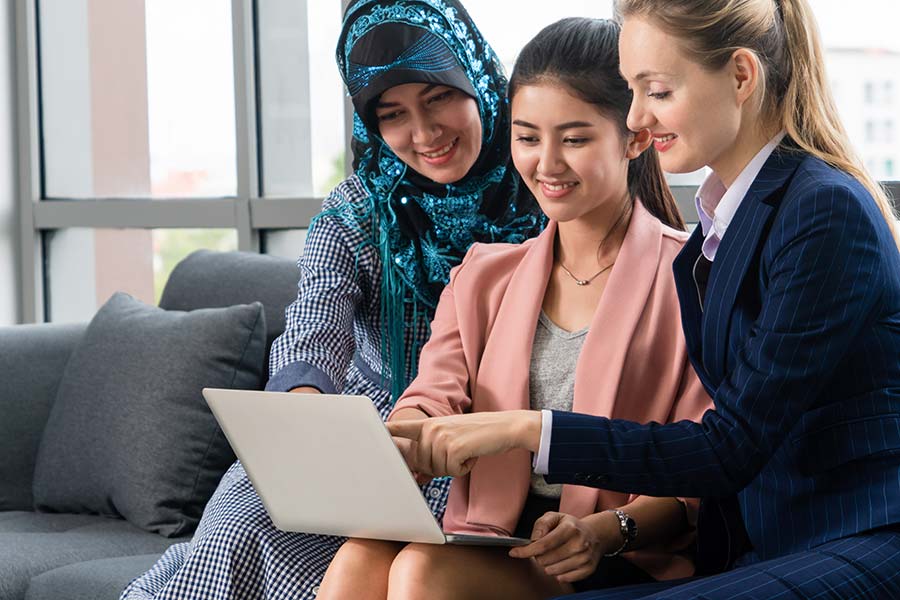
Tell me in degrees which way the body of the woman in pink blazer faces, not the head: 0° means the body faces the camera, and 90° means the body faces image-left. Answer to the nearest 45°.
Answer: approximately 45°

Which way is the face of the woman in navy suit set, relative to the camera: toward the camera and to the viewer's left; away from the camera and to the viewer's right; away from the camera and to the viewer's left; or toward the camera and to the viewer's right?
toward the camera and to the viewer's left

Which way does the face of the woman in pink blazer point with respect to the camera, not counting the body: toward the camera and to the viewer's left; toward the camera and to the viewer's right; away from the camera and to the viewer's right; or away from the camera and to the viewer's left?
toward the camera and to the viewer's left

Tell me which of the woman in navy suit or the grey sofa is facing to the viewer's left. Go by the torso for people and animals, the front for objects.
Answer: the woman in navy suit

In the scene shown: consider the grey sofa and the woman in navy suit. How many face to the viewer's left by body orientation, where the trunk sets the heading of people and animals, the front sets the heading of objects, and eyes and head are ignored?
1

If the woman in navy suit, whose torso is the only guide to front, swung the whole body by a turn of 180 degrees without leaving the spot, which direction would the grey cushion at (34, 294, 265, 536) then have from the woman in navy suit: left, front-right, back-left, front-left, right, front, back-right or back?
back-left

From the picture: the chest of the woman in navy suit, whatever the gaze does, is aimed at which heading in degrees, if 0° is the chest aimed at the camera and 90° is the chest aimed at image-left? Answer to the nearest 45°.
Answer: approximately 90°

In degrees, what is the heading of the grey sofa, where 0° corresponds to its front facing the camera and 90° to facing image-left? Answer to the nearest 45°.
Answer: approximately 0°

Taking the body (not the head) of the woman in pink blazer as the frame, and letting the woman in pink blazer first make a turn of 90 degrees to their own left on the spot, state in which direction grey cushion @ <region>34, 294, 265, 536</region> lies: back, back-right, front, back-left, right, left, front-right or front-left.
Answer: back
